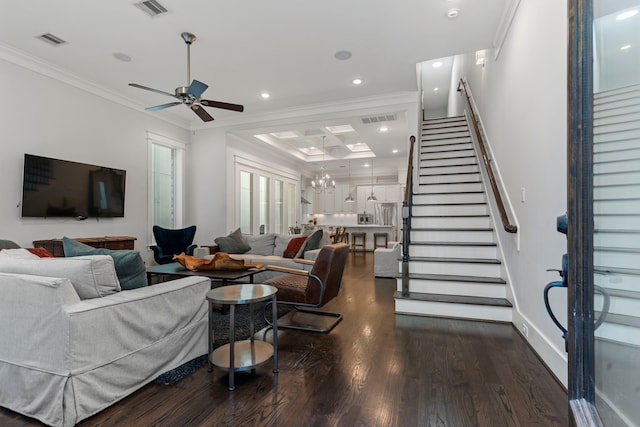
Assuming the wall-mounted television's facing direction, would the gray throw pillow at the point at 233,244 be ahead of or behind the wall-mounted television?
ahead

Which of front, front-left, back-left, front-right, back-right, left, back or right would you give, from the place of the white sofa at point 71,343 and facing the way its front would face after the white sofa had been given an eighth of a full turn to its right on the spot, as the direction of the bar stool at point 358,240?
front-left

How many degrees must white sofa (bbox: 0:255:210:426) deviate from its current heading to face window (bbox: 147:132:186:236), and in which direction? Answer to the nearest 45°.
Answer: approximately 45° to its left

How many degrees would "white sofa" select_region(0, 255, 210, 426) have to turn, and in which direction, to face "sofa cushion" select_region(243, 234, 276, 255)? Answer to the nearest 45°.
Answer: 0° — it already faces it

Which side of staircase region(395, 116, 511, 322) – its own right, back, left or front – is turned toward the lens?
front

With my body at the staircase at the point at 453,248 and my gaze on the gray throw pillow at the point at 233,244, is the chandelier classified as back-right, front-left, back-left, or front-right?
front-right

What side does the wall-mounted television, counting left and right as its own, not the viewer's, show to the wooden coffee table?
front

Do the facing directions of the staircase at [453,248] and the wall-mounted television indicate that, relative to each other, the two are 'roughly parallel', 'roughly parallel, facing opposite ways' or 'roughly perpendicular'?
roughly perpendicular

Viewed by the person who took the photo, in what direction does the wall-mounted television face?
facing the viewer and to the right of the viewer

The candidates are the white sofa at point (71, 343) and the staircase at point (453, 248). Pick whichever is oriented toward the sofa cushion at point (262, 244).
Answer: the white sofa

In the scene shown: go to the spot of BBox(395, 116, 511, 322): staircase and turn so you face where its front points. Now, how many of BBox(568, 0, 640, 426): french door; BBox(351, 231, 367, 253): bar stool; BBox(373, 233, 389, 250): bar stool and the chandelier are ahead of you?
1

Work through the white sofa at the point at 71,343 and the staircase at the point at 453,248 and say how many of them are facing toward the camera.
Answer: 1

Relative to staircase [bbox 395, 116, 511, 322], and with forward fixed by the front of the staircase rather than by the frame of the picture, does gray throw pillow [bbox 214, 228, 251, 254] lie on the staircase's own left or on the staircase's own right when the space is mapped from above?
on the staircase's own right

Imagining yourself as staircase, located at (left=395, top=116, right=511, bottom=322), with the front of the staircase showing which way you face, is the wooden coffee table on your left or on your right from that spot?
on your right

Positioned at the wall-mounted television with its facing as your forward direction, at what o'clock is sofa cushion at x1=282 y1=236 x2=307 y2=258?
The sofa cushion is roughly at 11 o'clock from the wall-mounted television.

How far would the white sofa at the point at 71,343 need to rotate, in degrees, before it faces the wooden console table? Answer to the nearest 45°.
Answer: approximately 45° to its left

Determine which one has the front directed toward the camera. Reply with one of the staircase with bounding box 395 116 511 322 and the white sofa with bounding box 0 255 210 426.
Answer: the staircase
